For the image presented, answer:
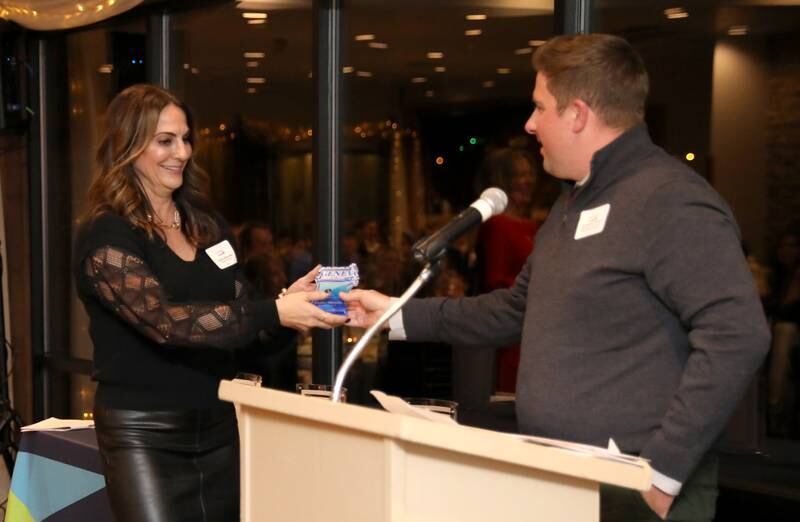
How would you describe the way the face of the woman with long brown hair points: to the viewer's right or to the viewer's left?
to the viewer's right

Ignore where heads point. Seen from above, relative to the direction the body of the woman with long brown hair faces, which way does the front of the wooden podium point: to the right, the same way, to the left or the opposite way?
to the right

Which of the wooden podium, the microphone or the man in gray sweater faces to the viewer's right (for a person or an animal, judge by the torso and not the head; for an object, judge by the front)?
the microphone

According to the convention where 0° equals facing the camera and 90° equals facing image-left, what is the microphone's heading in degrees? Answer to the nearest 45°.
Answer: approximately 270°

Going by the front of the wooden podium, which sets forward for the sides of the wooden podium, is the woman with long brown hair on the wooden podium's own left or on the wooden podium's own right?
on the wooden podium's own right

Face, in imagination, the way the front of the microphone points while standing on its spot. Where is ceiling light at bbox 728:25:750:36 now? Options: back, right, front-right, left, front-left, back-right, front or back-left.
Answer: front-left

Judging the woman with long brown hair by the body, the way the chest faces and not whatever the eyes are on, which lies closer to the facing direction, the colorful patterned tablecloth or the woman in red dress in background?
the woman in red dress in background

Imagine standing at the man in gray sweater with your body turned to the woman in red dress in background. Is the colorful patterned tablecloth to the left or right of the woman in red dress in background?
left

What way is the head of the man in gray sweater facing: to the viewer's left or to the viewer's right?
to the viewer's left

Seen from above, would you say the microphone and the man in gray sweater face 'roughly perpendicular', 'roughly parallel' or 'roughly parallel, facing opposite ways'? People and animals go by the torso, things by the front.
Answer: roughly parallel, facing opposite ways

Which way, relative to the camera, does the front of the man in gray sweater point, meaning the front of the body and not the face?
to the viewer's left

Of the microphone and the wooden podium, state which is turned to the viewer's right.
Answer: the microphone

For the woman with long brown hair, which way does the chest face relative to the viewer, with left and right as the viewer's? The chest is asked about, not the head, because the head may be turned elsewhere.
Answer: facing the viewer and to the right of the viewer
